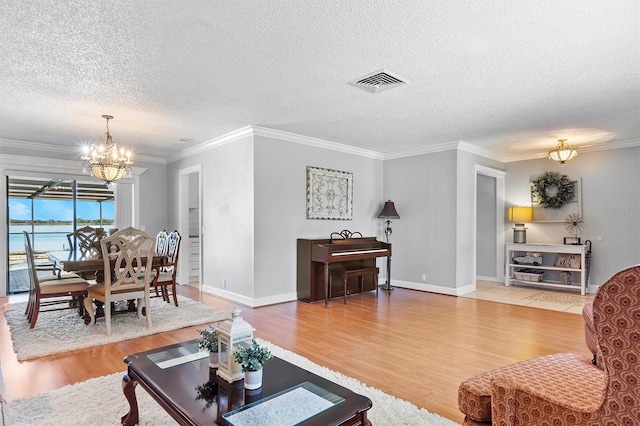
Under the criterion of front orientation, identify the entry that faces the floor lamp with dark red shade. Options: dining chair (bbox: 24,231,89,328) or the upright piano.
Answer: the dining chair

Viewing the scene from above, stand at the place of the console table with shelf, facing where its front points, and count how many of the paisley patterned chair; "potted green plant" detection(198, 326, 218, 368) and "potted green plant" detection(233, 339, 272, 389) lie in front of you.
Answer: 3

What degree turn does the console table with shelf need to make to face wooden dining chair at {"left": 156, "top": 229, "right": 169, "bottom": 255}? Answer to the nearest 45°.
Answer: approximately 45° to its right

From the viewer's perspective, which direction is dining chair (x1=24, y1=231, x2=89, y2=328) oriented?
to the viewer's right

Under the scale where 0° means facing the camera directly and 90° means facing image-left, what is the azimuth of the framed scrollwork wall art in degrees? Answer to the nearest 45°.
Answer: approximately 315°

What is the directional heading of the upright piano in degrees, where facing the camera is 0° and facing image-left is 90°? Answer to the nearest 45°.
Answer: approximately 315°

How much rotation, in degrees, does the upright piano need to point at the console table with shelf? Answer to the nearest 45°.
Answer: approximately 45° to its left

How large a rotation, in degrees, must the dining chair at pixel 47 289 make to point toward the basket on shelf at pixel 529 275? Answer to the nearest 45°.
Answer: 0° — it already faces it

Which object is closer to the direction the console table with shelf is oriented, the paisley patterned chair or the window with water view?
the paisley patterned chair
